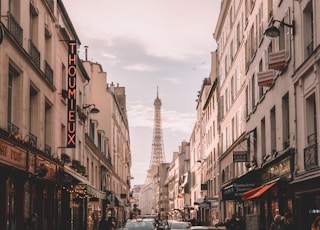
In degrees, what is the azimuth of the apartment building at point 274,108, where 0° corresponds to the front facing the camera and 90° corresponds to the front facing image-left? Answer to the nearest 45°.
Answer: approximately 45°
